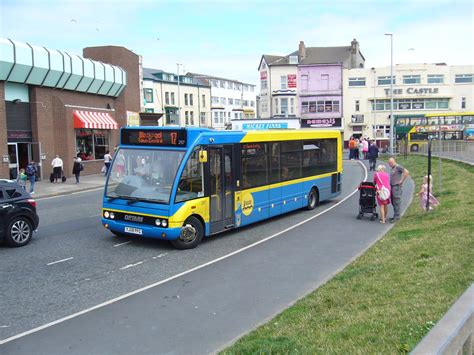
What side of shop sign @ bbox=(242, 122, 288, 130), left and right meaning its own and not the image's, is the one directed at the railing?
left

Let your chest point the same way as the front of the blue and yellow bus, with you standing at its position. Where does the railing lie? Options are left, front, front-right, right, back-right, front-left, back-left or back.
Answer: back

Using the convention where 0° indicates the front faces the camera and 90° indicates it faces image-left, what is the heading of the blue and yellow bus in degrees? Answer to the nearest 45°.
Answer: approximately 45°

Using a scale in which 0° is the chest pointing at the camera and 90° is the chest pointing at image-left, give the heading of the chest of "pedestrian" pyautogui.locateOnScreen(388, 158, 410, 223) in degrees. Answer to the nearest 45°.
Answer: approximately 45°

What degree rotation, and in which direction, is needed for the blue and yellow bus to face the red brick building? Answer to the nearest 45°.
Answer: approximately 90° to its right

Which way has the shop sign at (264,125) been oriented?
toward the camera

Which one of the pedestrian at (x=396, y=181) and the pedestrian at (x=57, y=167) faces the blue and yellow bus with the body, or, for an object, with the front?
the pedestrian at (x=396, y=181)

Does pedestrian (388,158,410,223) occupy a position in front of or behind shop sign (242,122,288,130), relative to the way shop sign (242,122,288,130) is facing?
in front

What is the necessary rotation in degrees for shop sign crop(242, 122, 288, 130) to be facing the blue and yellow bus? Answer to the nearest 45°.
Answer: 0° — it already faces it

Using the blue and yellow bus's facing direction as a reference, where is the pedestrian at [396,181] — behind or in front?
behind
